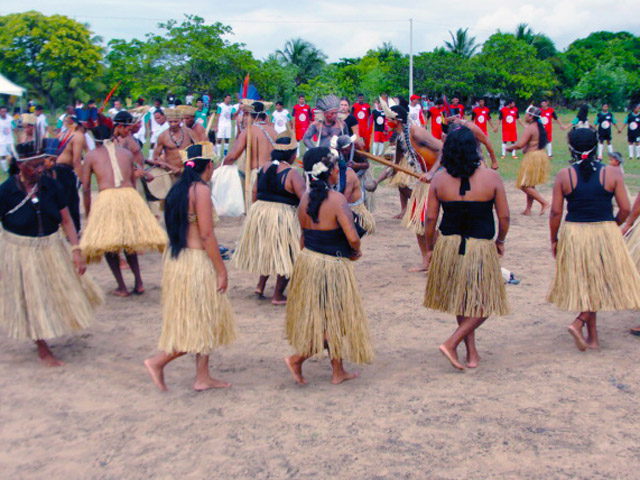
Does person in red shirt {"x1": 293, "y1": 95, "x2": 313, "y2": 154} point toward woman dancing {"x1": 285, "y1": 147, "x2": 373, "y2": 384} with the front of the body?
yes

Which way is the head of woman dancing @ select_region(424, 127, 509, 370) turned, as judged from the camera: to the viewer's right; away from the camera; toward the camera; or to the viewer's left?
away from the camera

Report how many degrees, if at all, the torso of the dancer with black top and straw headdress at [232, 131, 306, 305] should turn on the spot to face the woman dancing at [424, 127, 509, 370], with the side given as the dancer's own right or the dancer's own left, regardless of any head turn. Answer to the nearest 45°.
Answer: approximately 90° to the dancer's own right

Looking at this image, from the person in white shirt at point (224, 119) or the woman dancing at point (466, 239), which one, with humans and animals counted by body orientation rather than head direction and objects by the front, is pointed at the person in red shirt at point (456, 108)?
the woman dancing

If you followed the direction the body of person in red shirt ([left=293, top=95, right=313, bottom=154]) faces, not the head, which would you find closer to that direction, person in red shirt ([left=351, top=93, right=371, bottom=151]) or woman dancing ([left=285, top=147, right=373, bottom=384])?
the woman dancing

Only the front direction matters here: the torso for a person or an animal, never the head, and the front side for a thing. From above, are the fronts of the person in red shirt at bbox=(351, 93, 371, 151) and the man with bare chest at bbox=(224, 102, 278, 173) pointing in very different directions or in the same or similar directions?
very different directions

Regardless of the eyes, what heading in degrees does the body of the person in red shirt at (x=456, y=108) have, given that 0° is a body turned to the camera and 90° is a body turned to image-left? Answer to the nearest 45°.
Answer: approximately 0°

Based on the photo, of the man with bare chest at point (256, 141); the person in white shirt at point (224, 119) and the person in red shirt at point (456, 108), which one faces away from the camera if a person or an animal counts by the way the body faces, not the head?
the man with bare chest

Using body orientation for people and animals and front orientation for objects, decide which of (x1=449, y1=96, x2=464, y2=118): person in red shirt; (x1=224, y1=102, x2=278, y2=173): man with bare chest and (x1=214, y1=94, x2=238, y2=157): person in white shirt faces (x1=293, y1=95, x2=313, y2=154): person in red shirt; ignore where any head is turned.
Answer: the man with bare chest

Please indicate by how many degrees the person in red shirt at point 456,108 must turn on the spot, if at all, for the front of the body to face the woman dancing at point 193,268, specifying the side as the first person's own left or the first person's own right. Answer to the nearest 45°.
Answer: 0° — they already face them

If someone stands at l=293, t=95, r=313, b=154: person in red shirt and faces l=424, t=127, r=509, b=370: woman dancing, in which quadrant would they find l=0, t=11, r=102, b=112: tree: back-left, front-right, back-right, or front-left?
back-right

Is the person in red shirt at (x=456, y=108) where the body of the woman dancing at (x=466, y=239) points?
yes

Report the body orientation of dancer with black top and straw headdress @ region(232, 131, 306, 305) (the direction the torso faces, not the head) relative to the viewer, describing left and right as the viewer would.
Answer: facing away from the viewer and to the right of the viewer

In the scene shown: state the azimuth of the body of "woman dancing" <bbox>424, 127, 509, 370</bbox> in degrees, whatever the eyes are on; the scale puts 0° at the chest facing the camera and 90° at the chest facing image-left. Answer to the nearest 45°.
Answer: approximately 180°

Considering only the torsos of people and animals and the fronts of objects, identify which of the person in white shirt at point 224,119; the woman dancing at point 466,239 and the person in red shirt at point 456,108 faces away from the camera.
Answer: the woman dancing

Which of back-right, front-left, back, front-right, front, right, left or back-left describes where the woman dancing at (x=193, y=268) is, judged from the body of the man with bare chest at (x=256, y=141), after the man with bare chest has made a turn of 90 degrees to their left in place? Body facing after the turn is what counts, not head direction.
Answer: left
